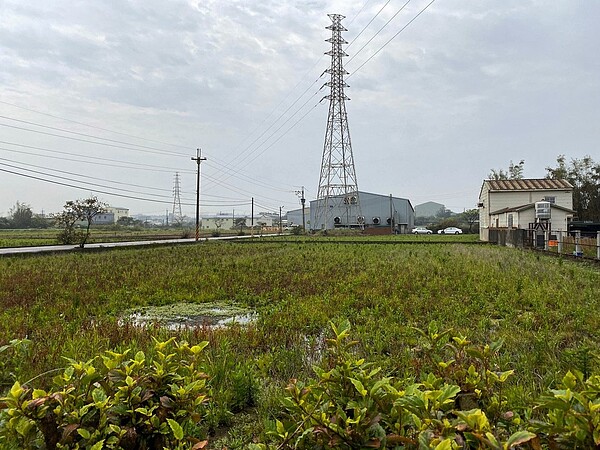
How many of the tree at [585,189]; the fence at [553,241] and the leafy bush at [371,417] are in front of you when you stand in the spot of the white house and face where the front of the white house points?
2

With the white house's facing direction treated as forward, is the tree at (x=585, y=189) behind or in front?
behind

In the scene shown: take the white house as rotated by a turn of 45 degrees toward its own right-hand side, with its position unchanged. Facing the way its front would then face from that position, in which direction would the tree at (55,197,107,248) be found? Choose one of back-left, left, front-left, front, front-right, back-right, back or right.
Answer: front

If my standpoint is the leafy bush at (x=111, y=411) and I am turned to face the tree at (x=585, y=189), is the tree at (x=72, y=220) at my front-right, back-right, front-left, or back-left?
front-left

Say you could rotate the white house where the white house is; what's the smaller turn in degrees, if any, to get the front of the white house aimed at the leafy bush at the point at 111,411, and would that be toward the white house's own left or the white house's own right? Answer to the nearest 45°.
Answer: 0° — it already faces it

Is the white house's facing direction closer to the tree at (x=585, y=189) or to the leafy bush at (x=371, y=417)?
the leafy bush

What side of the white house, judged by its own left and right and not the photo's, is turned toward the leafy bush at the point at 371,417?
front

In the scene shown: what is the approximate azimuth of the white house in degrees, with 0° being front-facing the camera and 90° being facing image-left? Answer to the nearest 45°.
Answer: approximately 0°

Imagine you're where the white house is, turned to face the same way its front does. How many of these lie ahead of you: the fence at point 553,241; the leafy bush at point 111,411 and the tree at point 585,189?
2

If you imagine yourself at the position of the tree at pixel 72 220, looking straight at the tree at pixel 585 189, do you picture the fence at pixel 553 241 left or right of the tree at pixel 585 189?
right

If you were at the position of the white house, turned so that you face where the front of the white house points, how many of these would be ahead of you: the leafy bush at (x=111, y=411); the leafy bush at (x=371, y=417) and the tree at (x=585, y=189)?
2

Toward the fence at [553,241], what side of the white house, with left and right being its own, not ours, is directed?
front
